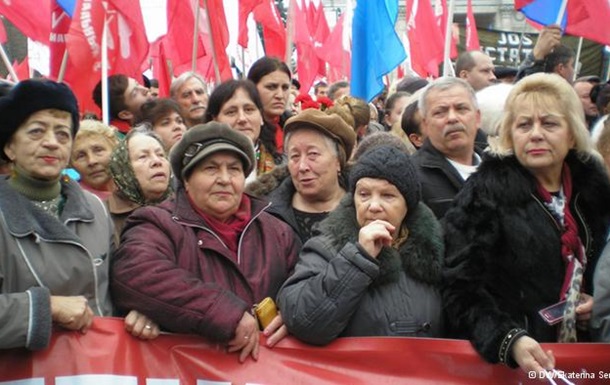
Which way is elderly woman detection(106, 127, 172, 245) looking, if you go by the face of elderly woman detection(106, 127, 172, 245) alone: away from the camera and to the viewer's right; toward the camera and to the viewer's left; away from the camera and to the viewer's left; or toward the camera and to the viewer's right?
toward the camera and to the viewer's right

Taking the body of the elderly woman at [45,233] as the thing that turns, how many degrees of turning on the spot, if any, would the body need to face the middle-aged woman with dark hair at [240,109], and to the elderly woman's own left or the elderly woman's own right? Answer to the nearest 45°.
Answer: approximately 90° to the elderly woman's own left

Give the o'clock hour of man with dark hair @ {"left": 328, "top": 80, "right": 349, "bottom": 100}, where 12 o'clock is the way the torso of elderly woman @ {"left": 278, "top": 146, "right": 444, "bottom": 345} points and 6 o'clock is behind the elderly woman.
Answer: The man with dark hair is roughly at 6 o'clock from the elderly woman.

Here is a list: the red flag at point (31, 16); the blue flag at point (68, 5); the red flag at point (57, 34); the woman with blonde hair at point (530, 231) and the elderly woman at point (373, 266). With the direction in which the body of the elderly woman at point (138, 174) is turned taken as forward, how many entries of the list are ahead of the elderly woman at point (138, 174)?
2

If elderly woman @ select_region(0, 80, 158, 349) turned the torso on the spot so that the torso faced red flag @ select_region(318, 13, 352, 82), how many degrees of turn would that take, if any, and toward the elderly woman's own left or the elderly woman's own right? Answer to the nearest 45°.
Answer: approximately 90° to the elderly woman's own left

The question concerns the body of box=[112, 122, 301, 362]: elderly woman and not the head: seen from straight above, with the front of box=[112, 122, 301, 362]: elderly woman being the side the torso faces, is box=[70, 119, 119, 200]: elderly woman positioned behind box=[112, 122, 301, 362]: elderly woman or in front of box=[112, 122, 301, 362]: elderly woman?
behind
